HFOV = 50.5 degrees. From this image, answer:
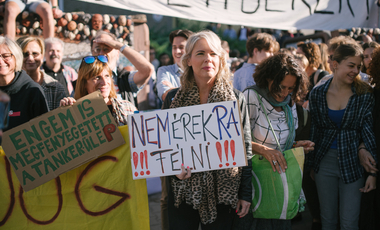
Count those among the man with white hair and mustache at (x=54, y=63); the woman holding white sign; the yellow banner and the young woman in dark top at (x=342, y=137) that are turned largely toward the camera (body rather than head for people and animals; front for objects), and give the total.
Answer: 4

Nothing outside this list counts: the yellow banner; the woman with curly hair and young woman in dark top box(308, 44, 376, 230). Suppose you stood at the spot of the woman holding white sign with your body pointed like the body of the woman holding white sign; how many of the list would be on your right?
1

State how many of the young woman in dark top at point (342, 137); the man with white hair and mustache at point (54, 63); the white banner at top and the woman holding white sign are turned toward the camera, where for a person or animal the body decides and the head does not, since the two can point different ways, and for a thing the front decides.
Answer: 4

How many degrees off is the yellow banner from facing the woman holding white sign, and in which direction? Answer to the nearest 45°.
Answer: approximately 45° to its left

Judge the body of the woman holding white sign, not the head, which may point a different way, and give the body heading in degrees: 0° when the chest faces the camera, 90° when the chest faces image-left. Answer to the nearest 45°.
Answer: approximately 0°

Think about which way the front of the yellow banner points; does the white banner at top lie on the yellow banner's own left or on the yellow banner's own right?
on the yellow banner's own left

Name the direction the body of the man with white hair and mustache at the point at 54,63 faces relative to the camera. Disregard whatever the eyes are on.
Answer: toward the camera

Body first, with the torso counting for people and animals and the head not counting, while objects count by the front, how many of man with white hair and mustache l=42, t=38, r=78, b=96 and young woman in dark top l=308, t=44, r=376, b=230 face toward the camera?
2

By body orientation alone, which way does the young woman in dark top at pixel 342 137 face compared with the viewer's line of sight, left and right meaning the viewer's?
facing the viewer
